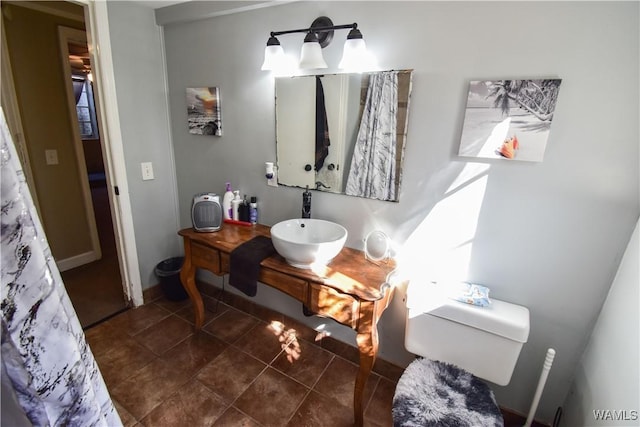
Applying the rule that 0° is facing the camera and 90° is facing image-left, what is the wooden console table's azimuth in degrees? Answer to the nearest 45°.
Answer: approximately 45°

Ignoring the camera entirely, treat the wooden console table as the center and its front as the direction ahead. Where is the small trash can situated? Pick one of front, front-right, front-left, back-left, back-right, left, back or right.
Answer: right

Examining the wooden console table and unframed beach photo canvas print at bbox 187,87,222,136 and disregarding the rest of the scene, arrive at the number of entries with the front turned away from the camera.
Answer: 0

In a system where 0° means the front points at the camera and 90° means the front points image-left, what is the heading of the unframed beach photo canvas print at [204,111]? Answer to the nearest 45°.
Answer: approximately 45°

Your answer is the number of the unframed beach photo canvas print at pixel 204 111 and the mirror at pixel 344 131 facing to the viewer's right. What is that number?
0

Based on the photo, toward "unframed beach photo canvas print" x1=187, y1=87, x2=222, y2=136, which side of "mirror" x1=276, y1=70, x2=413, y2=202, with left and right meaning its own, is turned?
right

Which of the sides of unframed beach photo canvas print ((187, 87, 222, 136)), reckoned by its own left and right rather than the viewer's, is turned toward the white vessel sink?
left

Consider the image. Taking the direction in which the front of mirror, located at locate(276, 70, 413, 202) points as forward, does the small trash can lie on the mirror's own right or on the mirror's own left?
on the mirror's own right
